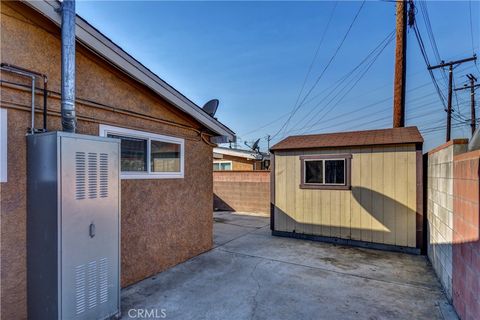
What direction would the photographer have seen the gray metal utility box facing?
facing the viewer and to the right of the viewer

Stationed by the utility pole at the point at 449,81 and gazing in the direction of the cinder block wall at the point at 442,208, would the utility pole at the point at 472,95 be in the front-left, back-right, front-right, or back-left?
back-left

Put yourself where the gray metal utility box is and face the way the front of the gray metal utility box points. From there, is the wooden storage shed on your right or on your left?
on your left

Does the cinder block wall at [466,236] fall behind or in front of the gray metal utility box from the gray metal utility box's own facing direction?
in front

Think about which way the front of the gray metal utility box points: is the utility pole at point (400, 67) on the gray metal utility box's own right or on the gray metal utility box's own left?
on the gray metal utility box's own left

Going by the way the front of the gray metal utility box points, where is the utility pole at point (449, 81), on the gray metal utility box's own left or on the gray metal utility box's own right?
on the gray metal utility box's own left

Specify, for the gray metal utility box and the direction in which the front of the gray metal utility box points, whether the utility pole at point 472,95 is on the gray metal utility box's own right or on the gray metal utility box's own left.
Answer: on the gray metal utility box's own left

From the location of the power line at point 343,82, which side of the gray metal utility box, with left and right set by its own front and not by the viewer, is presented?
left

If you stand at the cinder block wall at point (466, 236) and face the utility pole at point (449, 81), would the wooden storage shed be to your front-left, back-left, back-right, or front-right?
front-left
